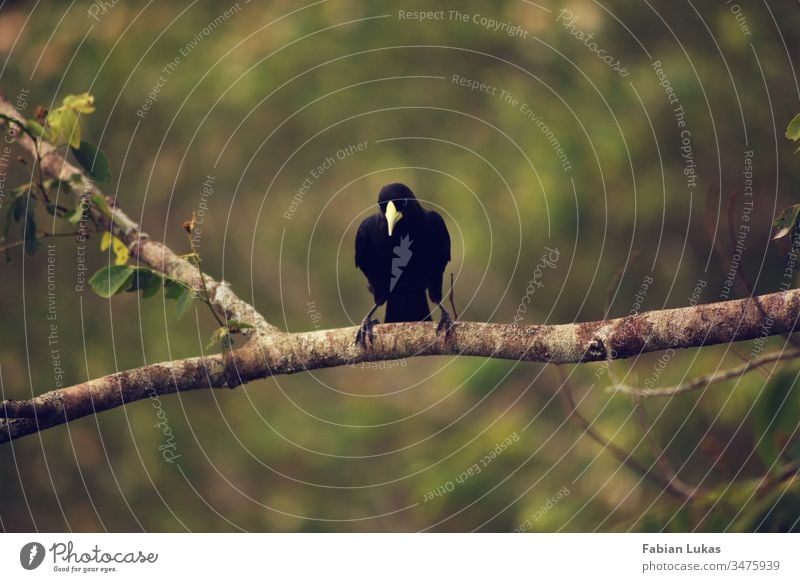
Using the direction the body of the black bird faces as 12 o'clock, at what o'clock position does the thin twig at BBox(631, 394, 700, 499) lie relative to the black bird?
The thin twig is roughly at 8 o'clock from the black bird.

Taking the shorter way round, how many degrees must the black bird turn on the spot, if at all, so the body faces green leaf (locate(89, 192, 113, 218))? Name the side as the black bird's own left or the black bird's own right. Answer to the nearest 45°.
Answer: approximately 45° to the black bird's own right

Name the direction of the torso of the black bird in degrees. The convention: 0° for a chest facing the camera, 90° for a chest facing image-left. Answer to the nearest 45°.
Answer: approximately 0°

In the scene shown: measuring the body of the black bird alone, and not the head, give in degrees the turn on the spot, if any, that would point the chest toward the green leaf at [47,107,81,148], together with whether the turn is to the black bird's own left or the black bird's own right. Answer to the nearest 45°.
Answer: approximately 45° to the black bird's own right

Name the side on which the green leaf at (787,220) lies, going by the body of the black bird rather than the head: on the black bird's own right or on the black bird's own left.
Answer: on the black bird's own left

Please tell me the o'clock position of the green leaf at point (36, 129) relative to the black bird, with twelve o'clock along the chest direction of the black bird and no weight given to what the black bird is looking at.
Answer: The green leaf is roughly at 2 o'clock from the black bird.

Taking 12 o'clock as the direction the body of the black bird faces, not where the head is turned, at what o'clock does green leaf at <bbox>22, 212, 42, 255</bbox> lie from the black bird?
The green leaf is roughly at 2 o'clock from the black bird.

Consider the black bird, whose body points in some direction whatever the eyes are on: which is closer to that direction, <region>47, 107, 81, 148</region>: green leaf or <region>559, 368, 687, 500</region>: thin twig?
the green leaf

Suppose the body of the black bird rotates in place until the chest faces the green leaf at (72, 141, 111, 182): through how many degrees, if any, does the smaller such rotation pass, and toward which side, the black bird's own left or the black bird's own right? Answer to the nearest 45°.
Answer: approximately 45° to the black bird's own right

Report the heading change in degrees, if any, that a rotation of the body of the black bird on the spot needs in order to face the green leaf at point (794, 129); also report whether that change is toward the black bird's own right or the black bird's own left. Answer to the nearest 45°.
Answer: approximately 45° to the black bird's own left

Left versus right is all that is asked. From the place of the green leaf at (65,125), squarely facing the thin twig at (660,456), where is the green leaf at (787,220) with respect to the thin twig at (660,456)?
right

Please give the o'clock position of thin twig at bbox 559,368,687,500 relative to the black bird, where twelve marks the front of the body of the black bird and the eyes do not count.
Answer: The thin twig is roughly at 8 o'clock from the black bird.
